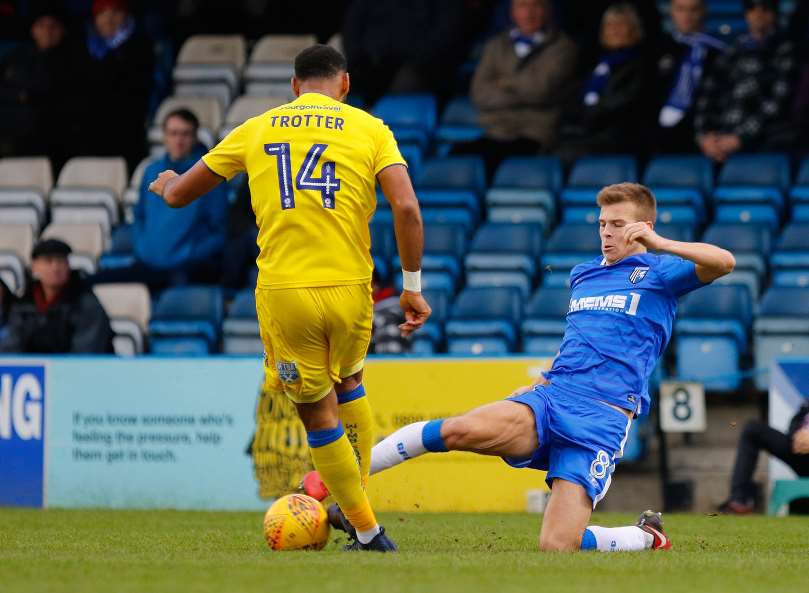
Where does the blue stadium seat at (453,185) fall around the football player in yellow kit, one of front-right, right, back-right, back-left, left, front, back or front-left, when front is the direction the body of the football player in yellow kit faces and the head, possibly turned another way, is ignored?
front

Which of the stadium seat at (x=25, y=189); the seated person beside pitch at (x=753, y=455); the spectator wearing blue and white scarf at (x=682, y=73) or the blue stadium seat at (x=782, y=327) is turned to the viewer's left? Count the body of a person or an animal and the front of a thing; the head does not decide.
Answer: the seated person beside pitch

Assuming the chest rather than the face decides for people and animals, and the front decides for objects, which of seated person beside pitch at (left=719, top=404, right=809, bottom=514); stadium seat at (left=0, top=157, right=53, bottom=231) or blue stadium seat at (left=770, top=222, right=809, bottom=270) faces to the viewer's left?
the seated person beside pitch

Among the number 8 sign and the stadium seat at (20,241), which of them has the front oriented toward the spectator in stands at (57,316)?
the stadium seat

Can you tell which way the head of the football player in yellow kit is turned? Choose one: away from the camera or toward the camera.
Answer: away from the camera

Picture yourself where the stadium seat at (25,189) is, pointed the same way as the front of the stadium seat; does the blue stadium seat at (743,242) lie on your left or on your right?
on your left

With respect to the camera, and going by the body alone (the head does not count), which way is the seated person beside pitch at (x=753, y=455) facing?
to the viewer's left

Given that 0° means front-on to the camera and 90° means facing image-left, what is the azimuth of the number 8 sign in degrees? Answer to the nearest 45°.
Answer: approximately 0°

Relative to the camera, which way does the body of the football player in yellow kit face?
away from the camera

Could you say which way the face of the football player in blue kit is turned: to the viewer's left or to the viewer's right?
to the viewer's left

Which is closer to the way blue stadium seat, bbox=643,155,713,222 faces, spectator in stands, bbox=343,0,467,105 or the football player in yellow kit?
the football player in yellow kit

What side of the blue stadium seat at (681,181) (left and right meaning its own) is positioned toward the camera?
front

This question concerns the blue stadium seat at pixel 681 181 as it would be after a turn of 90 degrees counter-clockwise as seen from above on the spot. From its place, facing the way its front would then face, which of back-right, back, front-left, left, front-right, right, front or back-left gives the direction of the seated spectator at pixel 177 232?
back

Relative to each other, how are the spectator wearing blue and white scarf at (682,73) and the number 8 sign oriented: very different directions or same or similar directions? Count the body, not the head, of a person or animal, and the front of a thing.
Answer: same or similar directions

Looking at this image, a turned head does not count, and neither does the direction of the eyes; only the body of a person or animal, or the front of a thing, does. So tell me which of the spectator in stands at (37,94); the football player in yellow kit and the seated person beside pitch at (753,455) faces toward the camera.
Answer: the spectator in stands at (37,94)

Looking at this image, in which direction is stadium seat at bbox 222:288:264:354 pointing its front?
toward the camera
